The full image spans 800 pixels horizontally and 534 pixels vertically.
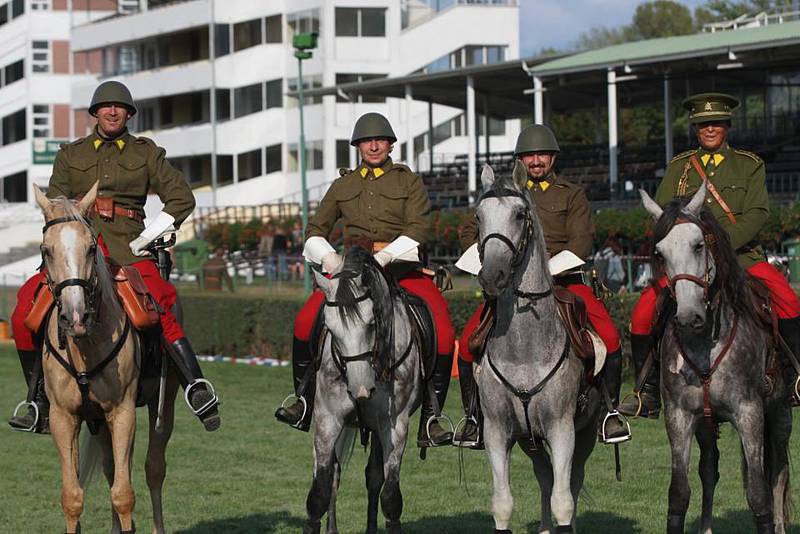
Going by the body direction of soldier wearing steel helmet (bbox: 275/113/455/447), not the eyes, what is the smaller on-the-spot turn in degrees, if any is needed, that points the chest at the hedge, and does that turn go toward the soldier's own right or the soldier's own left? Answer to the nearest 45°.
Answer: approximately 180°

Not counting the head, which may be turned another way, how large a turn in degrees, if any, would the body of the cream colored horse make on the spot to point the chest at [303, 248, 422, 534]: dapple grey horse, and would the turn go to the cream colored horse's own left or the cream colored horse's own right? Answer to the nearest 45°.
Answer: approximately 90° to the cream colored horse's own left

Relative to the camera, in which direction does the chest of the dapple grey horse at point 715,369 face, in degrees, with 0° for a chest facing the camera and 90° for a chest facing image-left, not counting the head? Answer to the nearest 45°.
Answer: approximately 0°

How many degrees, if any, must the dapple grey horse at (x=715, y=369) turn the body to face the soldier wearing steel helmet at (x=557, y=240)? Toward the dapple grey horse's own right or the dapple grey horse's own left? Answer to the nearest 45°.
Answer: approximately 90° to the dapple grey horse's own right

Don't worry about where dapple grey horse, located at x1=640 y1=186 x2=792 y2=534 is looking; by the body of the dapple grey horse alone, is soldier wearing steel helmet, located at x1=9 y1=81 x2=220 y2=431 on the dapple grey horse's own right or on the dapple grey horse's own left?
on the dapple grey horse's own right

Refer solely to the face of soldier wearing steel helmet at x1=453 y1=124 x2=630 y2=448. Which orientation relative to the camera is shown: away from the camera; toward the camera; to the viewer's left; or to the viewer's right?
toward the camera

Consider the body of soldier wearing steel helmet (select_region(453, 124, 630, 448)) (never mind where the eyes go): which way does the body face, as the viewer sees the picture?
toward the camera

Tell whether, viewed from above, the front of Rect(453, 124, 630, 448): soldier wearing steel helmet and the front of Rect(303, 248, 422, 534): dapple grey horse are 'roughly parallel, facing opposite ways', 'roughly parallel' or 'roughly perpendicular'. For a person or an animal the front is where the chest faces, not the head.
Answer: roughly parallel

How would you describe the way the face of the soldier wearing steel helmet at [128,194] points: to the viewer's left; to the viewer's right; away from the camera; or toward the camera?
toward the camera

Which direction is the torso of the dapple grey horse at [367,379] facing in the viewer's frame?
toward the camera

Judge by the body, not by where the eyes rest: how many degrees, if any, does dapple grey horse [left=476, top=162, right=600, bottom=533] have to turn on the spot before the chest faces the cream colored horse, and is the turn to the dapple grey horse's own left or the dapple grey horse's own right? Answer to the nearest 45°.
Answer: approximately 90° to the dapple grey horse's own right

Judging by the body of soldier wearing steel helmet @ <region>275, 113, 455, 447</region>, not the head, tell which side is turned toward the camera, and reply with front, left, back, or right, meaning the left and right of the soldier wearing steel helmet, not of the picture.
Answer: front

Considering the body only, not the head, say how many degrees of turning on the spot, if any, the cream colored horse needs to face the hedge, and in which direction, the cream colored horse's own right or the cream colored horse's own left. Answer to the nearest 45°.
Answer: approximately 180°

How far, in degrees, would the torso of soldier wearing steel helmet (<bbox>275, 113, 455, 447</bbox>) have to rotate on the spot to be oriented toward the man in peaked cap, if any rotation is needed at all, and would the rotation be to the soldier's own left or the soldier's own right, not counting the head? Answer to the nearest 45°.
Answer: approximately 90° to the soldier's own left

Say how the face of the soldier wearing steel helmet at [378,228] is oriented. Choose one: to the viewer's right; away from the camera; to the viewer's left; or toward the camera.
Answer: toward the camera

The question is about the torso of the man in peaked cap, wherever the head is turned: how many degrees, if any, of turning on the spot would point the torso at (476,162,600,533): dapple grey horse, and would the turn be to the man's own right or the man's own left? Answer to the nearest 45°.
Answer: approximately 45° to the man's own right

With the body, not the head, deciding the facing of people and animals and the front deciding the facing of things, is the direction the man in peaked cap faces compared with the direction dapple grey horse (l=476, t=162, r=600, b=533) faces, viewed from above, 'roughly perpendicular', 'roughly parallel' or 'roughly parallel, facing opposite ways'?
roughly parallel
